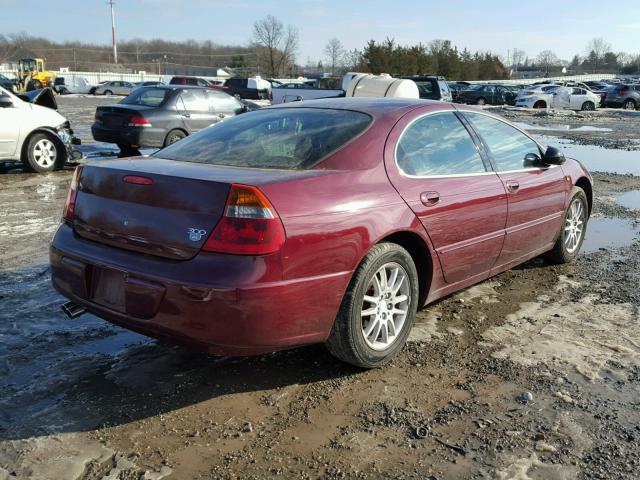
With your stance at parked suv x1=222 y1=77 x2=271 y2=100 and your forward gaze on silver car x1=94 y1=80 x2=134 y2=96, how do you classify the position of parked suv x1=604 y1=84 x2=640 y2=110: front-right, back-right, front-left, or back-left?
back-right

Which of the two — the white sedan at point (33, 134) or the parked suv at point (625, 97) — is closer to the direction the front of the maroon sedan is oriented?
the parked suv

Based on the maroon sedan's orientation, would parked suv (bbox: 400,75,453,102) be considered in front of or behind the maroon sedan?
in front

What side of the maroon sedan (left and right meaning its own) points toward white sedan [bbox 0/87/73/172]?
left

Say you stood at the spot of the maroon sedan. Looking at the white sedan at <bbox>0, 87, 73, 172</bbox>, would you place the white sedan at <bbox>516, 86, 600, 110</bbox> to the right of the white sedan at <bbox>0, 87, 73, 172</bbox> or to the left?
right

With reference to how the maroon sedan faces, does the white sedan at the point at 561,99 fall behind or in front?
in front

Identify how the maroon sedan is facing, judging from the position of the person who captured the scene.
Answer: facing away from the viewer and to the right of the viewer

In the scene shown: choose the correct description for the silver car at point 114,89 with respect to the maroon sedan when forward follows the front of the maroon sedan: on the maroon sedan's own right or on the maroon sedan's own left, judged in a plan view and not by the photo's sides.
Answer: on the maroon sedan's own left
